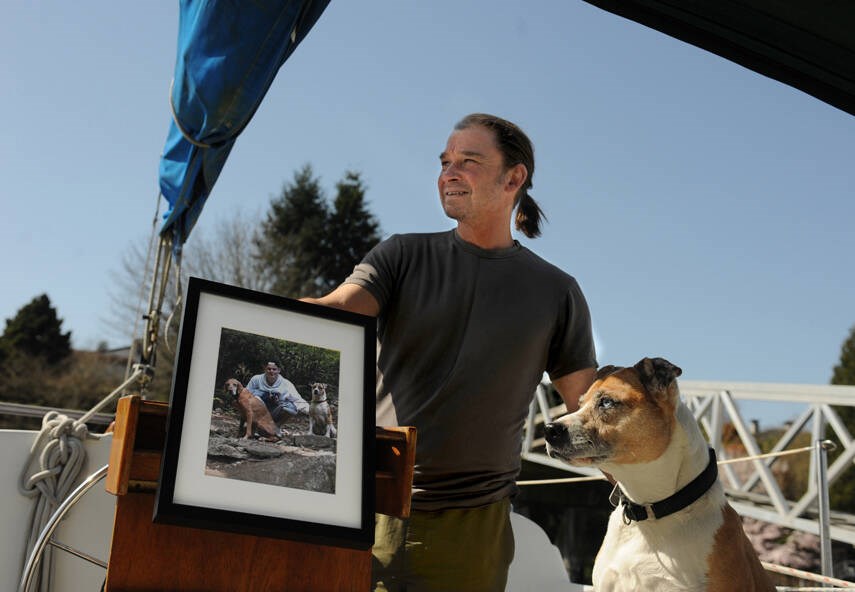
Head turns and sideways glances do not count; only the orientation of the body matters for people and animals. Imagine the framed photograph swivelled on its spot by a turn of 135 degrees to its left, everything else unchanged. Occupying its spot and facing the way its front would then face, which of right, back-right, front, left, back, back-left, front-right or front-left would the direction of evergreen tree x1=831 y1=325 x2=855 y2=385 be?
front

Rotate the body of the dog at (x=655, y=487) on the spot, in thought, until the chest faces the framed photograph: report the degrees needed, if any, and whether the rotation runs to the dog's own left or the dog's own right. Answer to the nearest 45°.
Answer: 0° — it already faces it

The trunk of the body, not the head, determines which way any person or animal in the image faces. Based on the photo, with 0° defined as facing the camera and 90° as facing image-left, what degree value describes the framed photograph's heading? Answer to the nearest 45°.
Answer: approximately 0°

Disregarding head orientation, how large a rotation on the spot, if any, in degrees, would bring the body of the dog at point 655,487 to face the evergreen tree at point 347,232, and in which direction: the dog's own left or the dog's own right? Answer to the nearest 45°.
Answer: approximately 90° to the dog's own right

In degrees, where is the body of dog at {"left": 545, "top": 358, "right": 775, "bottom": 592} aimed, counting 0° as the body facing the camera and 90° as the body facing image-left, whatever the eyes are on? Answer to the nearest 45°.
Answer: approximately 45°

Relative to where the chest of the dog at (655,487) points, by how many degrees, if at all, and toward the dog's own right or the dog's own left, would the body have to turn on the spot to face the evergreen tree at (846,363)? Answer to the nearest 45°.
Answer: approximately 135° to the dog's own right

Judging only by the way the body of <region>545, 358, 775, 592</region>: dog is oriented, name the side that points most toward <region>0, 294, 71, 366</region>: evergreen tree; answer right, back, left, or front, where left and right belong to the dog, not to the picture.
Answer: right
